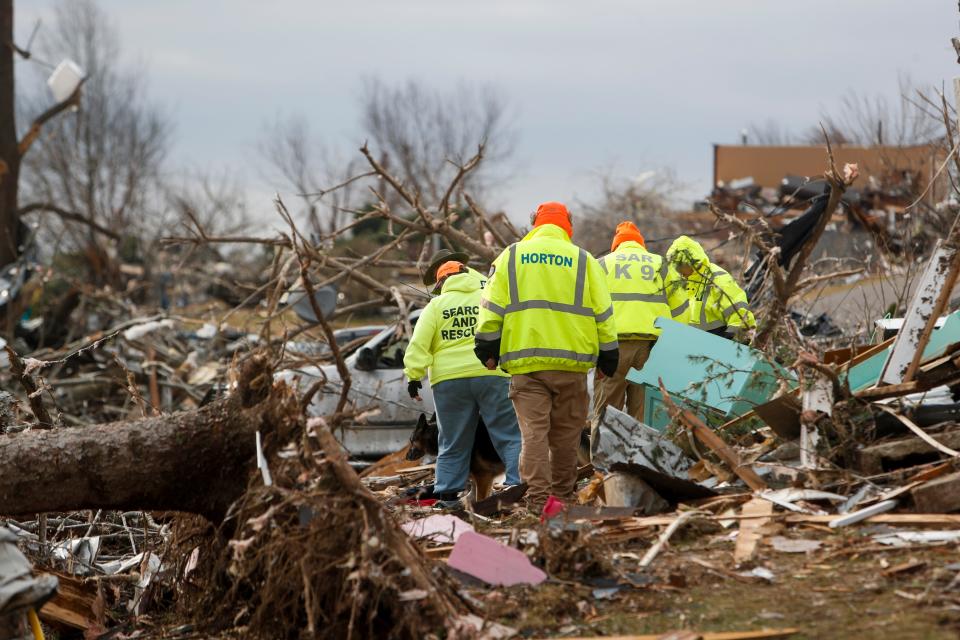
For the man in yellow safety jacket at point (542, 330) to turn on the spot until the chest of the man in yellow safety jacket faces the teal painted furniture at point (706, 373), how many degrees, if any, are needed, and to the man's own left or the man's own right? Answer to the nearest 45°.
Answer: approximately 45° to the man's own right

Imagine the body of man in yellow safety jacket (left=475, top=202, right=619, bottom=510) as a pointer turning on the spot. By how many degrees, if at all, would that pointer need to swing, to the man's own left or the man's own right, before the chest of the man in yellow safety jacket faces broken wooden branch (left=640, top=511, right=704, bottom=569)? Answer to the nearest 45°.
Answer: approximately 180°

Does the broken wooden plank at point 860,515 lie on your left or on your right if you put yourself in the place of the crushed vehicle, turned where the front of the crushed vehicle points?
on your left

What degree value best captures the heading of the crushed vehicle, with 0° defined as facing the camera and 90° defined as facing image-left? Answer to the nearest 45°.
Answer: approximately 90°

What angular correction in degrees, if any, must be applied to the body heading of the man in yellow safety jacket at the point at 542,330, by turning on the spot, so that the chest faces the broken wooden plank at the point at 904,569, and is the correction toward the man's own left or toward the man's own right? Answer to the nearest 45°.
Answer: approximately 135° to the man's own right

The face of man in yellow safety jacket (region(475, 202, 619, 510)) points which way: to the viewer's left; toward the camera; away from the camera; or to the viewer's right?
away from the camera

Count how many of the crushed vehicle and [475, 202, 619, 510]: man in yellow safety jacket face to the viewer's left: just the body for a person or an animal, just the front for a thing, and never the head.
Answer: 1

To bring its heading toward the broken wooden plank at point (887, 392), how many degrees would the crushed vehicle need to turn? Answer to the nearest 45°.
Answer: approximately 135° to its left

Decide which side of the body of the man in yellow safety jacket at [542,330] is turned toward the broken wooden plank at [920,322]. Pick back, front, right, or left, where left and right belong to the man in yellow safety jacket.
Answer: right

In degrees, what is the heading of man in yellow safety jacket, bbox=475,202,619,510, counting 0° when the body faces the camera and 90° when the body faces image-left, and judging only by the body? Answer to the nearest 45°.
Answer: approximately 180°

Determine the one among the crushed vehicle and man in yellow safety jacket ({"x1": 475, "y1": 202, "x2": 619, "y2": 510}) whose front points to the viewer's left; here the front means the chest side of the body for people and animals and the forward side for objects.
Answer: the crushed vehicle

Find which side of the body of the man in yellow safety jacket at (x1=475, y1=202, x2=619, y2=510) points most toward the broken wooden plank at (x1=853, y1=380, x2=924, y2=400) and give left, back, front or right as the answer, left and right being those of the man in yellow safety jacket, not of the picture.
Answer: right

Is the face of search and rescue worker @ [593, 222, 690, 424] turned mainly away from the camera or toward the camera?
away from the camera

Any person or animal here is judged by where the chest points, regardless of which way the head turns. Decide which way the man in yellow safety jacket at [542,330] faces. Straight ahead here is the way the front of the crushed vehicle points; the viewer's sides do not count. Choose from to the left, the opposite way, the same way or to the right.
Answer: to the right
